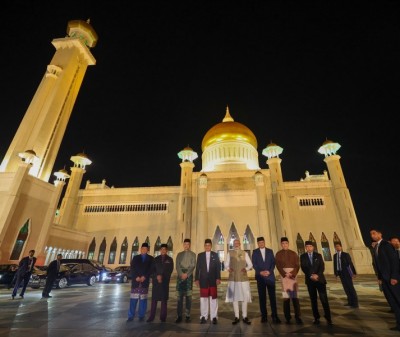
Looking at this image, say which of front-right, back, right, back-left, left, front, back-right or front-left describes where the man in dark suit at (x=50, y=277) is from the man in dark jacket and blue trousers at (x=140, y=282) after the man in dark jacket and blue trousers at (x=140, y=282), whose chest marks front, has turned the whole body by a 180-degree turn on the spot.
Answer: front-left

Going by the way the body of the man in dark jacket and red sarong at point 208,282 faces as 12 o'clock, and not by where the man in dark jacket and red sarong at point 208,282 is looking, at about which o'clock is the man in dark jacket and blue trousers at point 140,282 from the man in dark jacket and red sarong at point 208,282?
the man in dark jacket and blue trousers at point 140,282 is roughly at 3 o'clock from the man in dark jacket and red sarong at point 208,282.

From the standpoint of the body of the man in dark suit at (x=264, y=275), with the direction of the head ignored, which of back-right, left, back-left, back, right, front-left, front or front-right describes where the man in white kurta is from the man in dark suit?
right

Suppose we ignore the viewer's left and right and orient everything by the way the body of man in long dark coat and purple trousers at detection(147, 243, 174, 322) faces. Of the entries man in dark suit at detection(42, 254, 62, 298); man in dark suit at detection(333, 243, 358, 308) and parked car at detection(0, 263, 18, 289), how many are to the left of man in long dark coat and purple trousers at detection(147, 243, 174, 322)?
1

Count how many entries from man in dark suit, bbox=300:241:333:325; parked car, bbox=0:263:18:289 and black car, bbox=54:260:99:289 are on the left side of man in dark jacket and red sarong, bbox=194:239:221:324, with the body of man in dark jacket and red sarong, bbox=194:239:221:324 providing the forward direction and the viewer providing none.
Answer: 1

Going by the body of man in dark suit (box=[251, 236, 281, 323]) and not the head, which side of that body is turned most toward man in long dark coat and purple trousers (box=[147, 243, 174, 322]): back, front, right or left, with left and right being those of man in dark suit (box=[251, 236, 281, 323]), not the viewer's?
right

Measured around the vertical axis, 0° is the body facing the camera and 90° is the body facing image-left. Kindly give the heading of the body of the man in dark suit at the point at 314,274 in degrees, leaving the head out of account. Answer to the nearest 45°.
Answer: approximately 0°

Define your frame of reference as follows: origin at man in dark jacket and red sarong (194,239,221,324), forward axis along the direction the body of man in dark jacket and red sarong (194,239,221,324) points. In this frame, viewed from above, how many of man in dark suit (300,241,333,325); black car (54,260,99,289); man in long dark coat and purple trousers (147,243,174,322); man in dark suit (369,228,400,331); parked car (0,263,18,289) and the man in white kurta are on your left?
3

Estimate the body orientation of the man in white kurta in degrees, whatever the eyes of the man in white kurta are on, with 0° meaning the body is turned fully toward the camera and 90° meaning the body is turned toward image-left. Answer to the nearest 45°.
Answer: approximately 0°

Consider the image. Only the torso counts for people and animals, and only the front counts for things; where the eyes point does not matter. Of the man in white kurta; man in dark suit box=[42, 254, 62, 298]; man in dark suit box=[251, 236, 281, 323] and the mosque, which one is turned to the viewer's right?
man in dark suit box=[42, 254, 62, 298]

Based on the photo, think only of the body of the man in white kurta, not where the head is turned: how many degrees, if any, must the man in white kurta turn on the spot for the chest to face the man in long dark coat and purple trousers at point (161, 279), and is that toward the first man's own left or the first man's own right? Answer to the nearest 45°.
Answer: approximately 90° to the first man's own right
